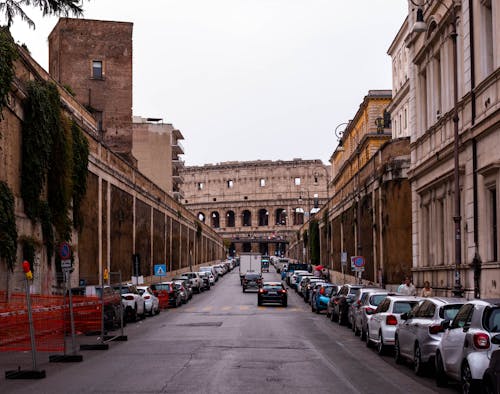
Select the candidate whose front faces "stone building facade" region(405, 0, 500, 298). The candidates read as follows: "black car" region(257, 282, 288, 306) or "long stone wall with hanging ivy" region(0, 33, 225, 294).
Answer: "long stone wall with hanging ivy" region(0, 33, 225, 294)

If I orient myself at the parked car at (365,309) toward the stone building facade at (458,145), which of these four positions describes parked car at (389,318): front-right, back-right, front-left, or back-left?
back-right

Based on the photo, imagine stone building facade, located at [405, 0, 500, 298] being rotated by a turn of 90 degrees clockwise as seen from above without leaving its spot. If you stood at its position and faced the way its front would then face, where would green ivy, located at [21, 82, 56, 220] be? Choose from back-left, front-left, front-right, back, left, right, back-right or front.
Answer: front-left

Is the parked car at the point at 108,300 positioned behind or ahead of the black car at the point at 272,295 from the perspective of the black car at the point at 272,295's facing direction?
behind

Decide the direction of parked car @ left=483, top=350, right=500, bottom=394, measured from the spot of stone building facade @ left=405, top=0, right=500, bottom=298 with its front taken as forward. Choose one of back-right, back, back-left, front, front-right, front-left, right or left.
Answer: front-left

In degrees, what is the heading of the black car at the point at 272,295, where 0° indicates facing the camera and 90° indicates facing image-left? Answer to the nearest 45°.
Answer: approximately 180°

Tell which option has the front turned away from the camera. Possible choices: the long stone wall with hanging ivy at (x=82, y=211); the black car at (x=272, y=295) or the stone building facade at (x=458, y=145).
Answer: the black car
